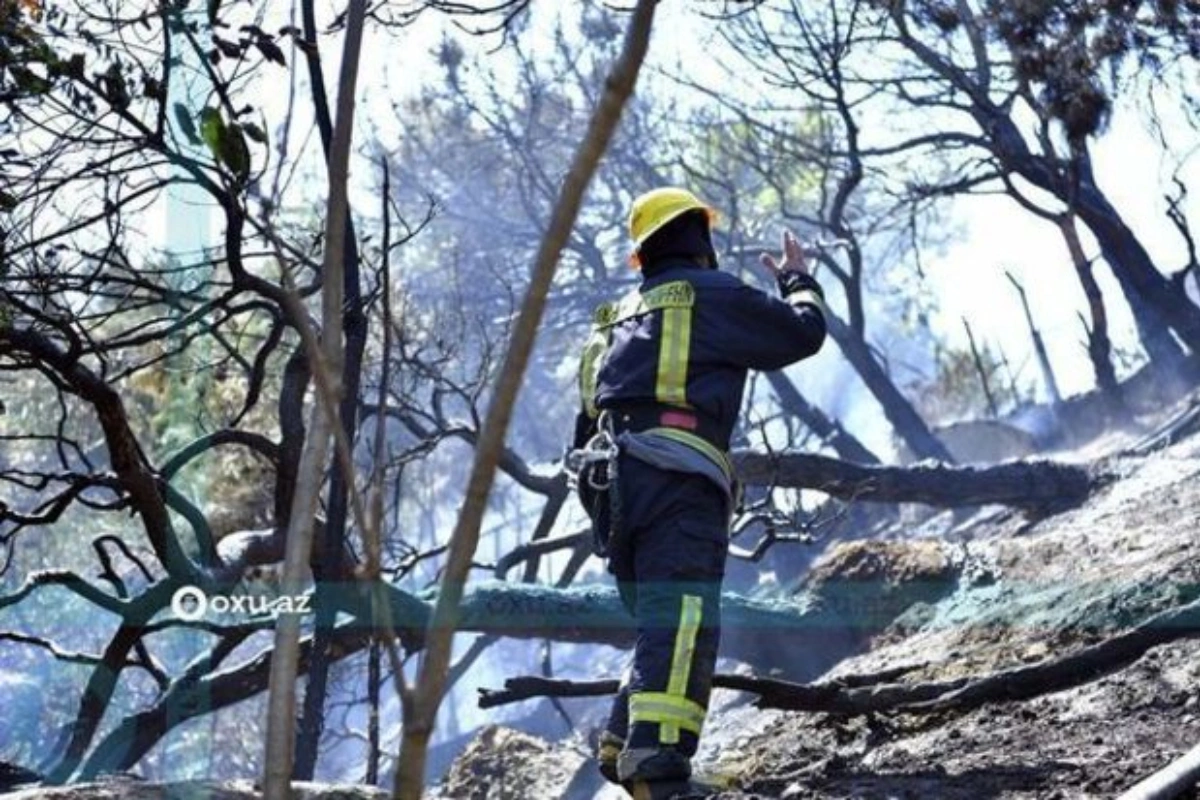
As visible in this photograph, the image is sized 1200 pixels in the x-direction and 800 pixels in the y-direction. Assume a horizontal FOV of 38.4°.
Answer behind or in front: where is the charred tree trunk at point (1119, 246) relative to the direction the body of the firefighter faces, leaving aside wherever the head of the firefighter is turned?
in front

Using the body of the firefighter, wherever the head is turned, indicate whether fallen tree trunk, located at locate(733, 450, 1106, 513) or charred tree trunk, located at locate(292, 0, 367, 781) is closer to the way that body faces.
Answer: the fallen tree trunk

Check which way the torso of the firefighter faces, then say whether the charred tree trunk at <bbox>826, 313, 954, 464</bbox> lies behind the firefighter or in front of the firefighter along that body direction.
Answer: in front

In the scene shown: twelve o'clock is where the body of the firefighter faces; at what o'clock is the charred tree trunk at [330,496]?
The charred tree trunk is roughly at 9 o'clock from the firefighter.

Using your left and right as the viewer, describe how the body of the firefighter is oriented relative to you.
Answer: facing away from the viewer and to the right of the viewer

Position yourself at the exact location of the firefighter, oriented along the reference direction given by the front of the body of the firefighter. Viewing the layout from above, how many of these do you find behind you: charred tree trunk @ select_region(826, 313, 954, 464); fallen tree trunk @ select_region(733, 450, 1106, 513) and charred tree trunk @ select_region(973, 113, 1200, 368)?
0

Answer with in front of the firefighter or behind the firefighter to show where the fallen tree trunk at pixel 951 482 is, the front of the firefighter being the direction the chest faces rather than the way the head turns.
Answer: in front

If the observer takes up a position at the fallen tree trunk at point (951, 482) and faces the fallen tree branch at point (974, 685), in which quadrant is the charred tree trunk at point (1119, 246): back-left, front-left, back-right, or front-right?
back-left
